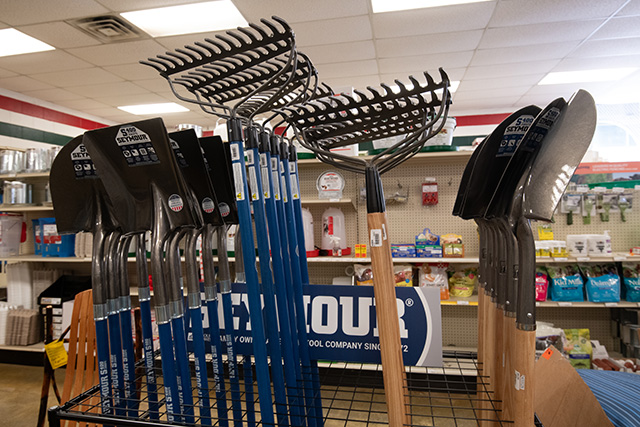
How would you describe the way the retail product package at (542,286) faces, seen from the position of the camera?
facing the viewer

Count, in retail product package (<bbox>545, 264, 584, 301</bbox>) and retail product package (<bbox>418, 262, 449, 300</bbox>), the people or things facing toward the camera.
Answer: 2

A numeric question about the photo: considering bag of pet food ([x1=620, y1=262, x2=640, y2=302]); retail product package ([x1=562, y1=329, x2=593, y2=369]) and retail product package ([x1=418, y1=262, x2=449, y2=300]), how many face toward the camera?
3

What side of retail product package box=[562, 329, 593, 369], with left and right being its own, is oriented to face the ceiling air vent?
right

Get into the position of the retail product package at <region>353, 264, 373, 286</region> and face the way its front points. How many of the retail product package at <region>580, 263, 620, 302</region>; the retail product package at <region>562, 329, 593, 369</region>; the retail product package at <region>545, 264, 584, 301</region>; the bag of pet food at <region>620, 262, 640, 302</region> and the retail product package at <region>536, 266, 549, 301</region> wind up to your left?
5

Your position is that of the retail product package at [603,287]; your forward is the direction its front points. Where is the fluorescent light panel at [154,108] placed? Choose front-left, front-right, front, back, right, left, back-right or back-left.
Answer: right

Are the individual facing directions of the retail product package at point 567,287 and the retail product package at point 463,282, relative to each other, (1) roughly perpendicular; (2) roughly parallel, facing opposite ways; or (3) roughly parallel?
roughly parallel

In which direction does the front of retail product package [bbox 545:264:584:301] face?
toward the camera

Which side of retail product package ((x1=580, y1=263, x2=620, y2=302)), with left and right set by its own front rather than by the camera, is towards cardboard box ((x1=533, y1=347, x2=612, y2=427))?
front

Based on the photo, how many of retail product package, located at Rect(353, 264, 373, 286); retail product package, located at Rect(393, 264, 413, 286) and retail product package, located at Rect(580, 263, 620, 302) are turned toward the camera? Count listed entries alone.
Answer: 3

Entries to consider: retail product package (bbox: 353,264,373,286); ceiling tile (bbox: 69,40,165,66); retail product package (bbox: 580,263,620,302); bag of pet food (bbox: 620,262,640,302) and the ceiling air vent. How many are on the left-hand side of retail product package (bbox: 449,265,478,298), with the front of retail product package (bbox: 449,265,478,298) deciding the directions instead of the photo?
2

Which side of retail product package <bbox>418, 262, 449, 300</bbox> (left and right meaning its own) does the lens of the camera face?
front

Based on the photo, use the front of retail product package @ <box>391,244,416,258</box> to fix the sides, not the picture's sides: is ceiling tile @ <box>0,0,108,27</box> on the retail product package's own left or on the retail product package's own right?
on the retail product package's own right

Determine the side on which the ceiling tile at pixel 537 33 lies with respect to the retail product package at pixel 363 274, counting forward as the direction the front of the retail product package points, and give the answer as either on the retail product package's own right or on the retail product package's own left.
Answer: on the retail product package's own left
